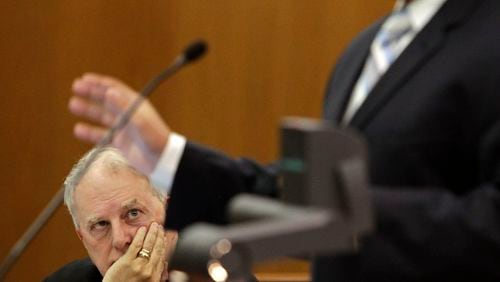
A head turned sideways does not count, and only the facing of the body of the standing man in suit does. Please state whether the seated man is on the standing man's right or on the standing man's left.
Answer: on the standing man's right

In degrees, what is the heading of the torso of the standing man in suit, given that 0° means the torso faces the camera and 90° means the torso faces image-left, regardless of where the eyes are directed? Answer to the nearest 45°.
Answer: approximately 45°

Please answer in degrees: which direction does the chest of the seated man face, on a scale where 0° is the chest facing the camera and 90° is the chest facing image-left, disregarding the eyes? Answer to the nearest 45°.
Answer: approximately 0°
